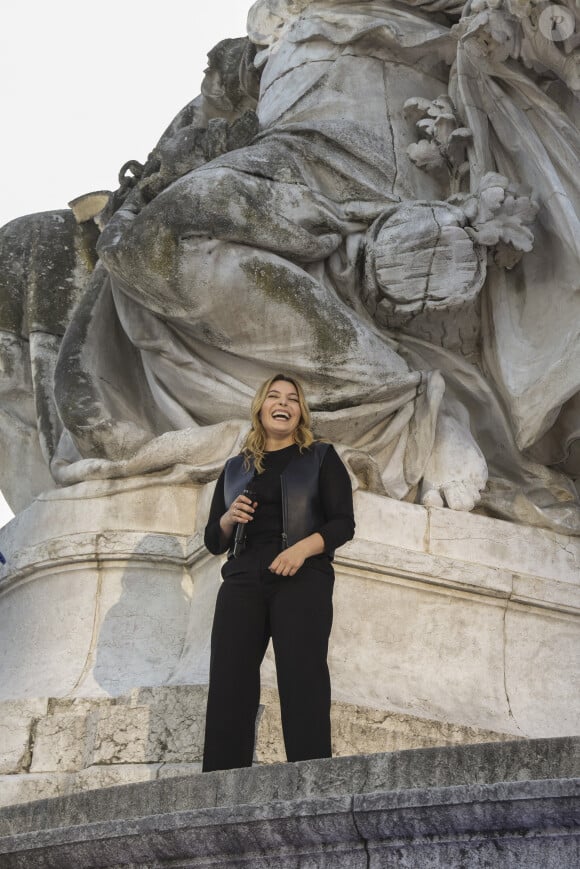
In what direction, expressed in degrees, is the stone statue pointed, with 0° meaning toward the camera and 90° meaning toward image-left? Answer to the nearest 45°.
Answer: approximately 0°
